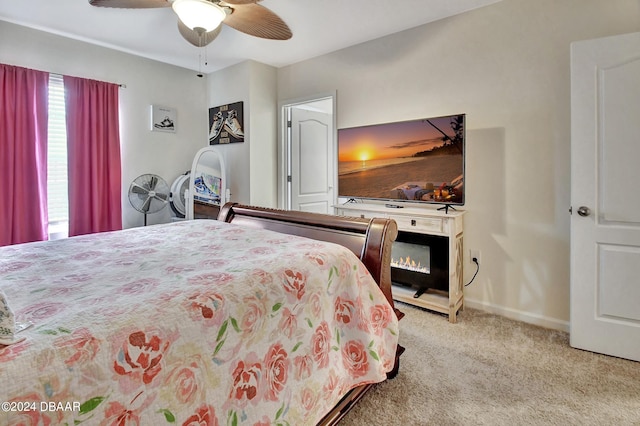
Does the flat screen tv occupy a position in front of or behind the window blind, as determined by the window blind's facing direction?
in front

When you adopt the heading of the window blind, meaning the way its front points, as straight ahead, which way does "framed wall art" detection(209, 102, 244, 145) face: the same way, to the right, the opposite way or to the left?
to the right

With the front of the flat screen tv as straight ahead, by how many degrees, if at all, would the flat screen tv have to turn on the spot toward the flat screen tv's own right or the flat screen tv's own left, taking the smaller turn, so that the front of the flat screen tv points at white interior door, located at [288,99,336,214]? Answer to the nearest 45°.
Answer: approximately 90° to the flat screen tv's own right

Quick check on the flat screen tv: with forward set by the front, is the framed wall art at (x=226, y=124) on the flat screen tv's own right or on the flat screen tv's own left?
on the flat screen tv's own right

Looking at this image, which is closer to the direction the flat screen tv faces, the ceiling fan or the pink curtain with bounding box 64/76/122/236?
the ceiling fan

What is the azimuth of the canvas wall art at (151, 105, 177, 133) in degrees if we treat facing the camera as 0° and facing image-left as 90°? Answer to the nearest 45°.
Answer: approximately 315°

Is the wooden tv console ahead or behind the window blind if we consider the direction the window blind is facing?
ahead

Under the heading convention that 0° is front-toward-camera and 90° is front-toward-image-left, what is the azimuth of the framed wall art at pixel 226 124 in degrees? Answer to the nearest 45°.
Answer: approximately 45°

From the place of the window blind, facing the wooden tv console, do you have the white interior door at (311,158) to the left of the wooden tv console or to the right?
left

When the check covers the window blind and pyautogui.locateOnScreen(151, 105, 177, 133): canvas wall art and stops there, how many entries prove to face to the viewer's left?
0
